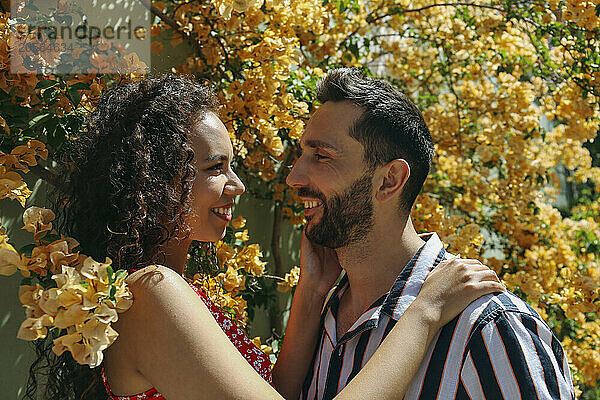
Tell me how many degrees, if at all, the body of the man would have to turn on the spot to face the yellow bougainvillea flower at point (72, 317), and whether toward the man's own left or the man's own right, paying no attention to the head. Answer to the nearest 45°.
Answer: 0° — they already face it

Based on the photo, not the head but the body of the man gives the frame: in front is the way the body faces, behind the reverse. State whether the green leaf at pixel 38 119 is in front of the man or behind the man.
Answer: in front

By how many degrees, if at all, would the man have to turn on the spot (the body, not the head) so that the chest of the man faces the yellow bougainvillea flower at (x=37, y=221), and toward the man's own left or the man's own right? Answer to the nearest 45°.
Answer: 0° — they already face it

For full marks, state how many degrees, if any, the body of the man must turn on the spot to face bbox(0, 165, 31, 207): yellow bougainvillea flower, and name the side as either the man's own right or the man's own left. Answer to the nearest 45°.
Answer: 0° — they already face it

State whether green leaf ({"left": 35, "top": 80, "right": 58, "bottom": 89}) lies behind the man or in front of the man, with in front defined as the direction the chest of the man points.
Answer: in front

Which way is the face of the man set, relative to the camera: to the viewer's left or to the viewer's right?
to the viewer's left

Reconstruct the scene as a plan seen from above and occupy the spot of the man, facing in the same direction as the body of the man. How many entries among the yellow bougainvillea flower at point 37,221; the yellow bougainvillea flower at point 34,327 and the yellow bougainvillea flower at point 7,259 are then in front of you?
3

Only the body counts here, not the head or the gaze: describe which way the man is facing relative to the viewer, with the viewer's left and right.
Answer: facing the viewer and to the left of the viewer

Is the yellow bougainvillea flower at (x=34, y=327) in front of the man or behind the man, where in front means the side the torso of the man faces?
in front

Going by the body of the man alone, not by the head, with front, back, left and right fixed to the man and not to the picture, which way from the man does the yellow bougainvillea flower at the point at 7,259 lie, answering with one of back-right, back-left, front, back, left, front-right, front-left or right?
front

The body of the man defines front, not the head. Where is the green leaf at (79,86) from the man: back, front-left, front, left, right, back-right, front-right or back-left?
front-right
